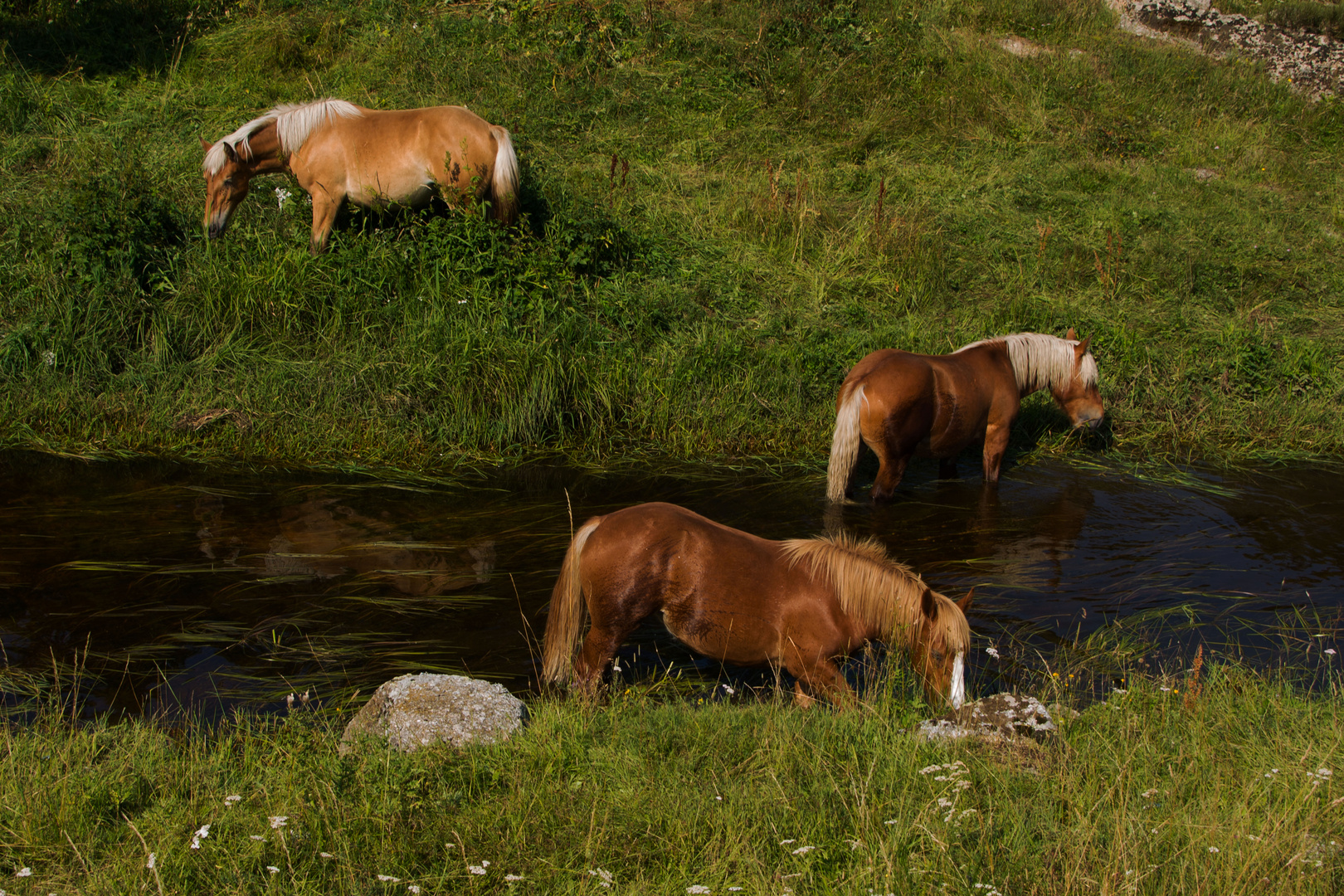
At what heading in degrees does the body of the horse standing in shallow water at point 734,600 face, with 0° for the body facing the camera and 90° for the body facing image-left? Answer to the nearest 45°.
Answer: approximately 270°

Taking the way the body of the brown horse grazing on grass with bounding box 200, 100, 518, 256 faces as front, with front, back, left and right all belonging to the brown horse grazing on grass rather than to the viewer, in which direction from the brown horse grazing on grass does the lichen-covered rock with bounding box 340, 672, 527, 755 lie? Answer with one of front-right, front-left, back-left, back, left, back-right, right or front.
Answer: left

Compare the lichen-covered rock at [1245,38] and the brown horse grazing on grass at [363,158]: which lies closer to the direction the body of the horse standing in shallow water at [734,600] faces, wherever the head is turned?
the lichen-covered rock

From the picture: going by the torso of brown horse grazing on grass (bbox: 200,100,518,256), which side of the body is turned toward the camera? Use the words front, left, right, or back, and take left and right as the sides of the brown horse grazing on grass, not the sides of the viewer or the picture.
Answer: left

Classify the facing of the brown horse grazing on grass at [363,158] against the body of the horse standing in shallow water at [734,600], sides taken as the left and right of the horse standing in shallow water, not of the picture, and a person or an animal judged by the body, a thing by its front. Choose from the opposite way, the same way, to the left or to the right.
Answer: the opposite way

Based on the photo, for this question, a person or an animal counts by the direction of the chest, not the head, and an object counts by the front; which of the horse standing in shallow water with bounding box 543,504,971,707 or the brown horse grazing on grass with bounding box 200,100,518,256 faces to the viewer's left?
the brown horse grazing on grass

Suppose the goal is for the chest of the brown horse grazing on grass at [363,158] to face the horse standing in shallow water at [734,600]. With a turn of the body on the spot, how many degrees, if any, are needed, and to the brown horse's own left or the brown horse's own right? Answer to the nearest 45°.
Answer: approximately 90° to the brown horse's own left

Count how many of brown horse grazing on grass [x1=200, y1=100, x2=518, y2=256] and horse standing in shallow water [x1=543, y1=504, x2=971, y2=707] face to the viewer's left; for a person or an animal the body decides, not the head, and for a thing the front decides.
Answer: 1
